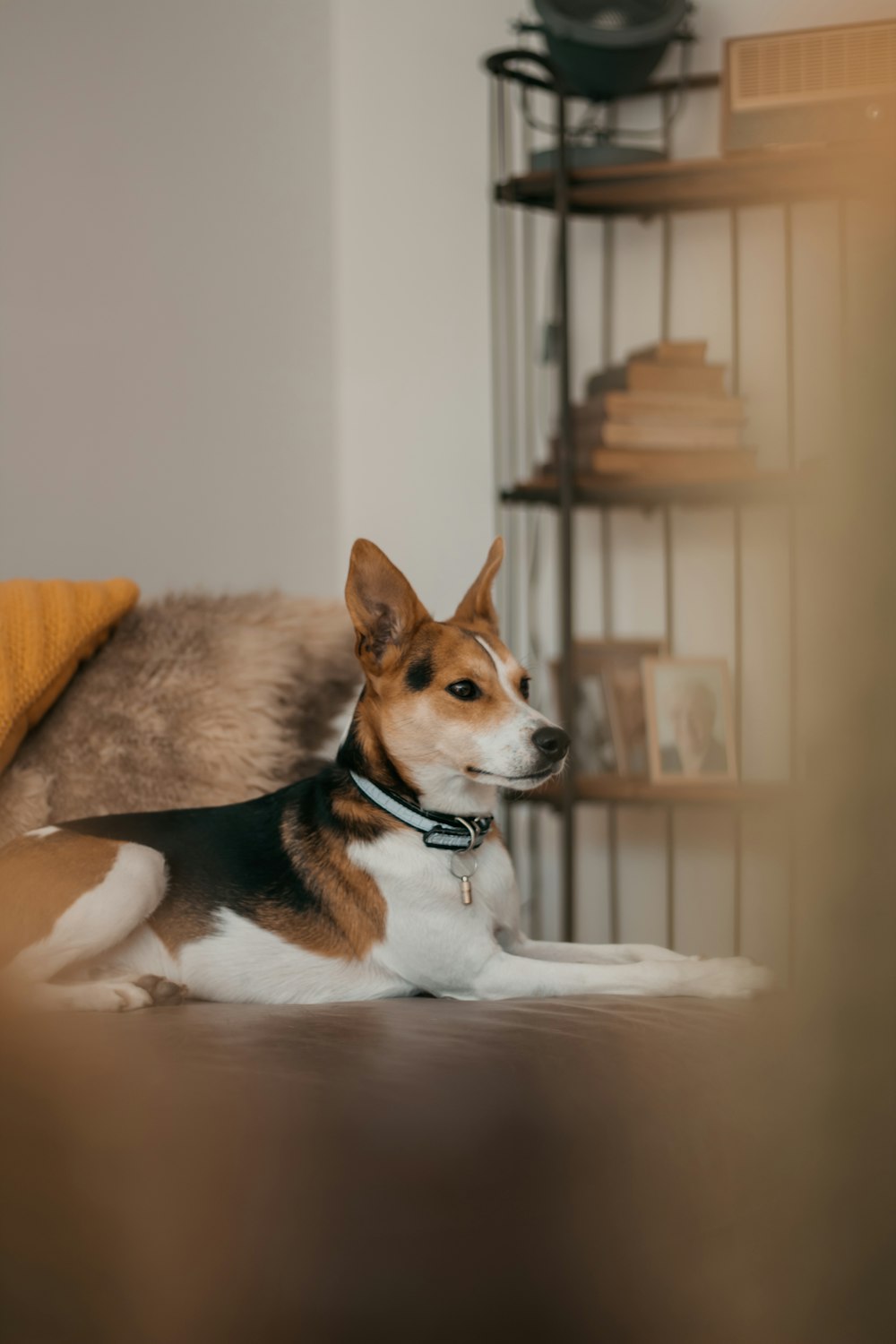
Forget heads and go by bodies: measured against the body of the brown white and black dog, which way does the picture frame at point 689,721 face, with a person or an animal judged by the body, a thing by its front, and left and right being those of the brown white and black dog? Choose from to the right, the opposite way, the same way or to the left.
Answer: to the right

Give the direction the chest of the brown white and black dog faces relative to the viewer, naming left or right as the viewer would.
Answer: facing to the right of the viewer

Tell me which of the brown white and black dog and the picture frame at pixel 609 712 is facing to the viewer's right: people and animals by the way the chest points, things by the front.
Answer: the brown white and black dog

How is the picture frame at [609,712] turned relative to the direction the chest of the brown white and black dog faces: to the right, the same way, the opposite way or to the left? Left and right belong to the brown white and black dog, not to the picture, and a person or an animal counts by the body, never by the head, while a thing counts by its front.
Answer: to the right

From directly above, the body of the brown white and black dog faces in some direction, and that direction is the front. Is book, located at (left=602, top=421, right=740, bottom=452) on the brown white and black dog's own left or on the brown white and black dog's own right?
on the brown white and black dog's own left

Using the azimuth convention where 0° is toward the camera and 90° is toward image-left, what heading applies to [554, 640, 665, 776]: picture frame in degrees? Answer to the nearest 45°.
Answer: approximately 0°
